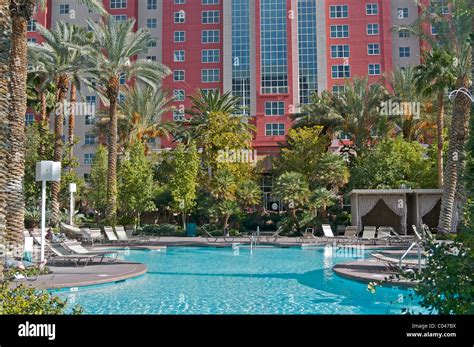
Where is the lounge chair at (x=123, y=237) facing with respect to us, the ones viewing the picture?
facing to the right of the viewer

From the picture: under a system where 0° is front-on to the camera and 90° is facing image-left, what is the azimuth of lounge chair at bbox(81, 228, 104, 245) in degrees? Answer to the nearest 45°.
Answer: approximately 315°

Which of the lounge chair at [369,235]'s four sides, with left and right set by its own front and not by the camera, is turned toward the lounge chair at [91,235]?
right

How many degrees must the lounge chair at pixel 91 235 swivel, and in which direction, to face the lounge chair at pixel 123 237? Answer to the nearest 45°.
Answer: approximately 45° to its left

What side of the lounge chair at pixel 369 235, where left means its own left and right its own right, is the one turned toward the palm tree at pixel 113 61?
right

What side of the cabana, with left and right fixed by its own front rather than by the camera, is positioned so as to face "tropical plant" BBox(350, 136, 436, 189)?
back

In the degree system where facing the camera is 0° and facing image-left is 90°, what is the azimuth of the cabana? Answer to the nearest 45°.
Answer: approximately 0°

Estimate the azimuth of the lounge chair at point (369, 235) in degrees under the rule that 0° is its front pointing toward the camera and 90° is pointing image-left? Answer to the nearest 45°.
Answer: approximately 0°

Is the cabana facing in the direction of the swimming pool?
yes

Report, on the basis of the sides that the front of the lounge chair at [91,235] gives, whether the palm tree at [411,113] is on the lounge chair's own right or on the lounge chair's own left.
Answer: on the lounge chair's own left
